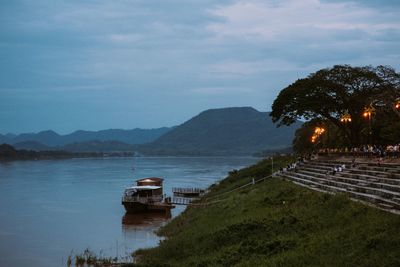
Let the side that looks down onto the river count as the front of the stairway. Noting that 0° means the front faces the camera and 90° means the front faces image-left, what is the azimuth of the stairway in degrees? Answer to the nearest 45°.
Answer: approximately 45°
